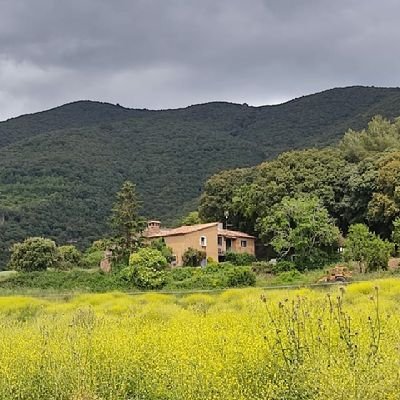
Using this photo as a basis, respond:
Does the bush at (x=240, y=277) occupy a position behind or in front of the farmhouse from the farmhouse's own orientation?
in front

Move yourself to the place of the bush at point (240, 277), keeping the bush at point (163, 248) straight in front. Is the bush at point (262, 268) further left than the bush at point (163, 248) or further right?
right

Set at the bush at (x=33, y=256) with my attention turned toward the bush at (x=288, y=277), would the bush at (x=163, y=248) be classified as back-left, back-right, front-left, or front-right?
front-left

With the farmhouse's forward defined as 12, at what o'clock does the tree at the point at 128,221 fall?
The tree is roughly at 4 o'clock from the farmhouse.

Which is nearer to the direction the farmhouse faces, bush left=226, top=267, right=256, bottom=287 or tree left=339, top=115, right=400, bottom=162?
the bush

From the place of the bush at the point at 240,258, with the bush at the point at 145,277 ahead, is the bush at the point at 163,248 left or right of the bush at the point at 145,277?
right

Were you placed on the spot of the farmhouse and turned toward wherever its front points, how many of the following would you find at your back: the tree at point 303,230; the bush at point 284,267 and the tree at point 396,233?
0

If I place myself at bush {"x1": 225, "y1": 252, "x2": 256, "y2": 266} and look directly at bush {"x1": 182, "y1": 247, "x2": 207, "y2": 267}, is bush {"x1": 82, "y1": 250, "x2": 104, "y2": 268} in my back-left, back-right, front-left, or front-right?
front-right

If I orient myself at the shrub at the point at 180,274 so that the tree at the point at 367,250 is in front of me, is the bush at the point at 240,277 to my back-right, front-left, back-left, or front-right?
front-right

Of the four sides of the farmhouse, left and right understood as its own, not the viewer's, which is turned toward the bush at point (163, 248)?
right

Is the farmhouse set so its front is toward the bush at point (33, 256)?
no

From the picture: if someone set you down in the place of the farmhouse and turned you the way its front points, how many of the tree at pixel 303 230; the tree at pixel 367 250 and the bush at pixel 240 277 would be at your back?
0

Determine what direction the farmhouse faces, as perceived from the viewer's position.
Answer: facing the viewer and to the right of the viewer

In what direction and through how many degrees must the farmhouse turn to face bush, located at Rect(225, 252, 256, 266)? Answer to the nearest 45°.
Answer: approximately 45° to its left

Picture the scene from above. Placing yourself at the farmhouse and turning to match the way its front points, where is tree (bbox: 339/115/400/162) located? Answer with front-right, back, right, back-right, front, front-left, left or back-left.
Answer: left
